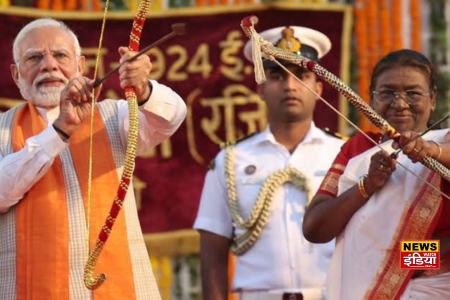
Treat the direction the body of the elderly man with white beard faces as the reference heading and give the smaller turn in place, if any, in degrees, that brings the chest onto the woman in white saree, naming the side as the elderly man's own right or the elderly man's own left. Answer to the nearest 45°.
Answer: approximately 90° to the elderly man's own left

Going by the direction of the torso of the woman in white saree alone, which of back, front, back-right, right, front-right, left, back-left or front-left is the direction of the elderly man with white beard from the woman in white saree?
right

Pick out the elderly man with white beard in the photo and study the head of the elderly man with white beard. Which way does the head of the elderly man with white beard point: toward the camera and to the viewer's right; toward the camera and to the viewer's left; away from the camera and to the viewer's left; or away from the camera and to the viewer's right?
toward the camera and to the viewer's right

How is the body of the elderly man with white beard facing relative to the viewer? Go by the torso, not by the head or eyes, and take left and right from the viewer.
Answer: facing the viewer

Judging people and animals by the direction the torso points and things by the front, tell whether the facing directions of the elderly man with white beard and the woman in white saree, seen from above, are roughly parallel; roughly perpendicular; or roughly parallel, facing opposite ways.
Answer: roughly parallel

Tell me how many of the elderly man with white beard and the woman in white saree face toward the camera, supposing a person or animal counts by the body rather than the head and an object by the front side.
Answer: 2

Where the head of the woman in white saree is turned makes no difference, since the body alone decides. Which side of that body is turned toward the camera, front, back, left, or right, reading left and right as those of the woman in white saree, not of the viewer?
front

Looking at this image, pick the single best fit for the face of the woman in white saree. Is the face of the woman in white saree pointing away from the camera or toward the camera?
toward the camera
